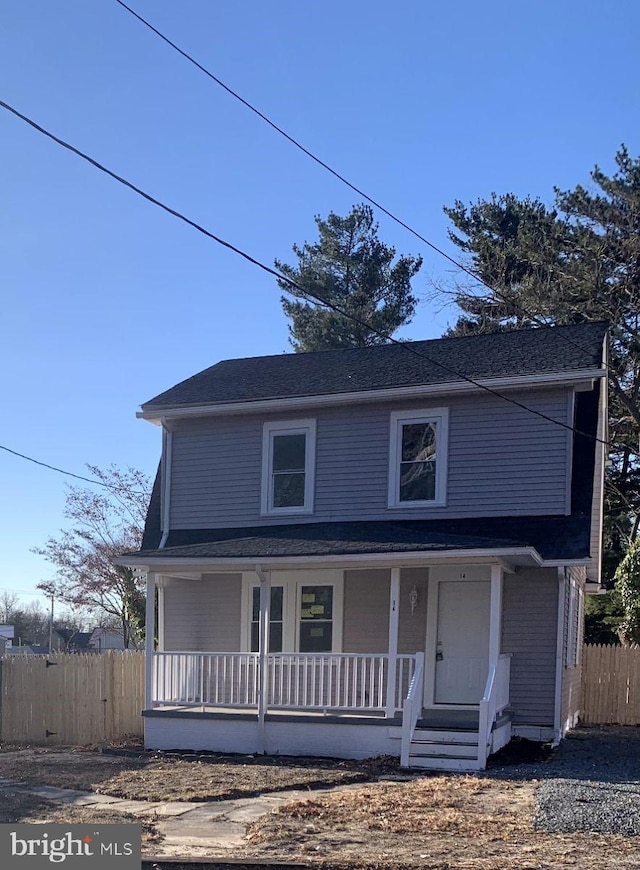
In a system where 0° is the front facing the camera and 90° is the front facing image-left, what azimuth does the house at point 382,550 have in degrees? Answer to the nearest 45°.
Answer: approximately 0°

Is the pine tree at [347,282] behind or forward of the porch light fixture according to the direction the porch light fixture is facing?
behind

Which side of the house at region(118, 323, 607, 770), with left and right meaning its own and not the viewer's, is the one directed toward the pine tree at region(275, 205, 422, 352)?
back

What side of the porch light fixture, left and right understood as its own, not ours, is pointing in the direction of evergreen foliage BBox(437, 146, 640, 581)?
back
